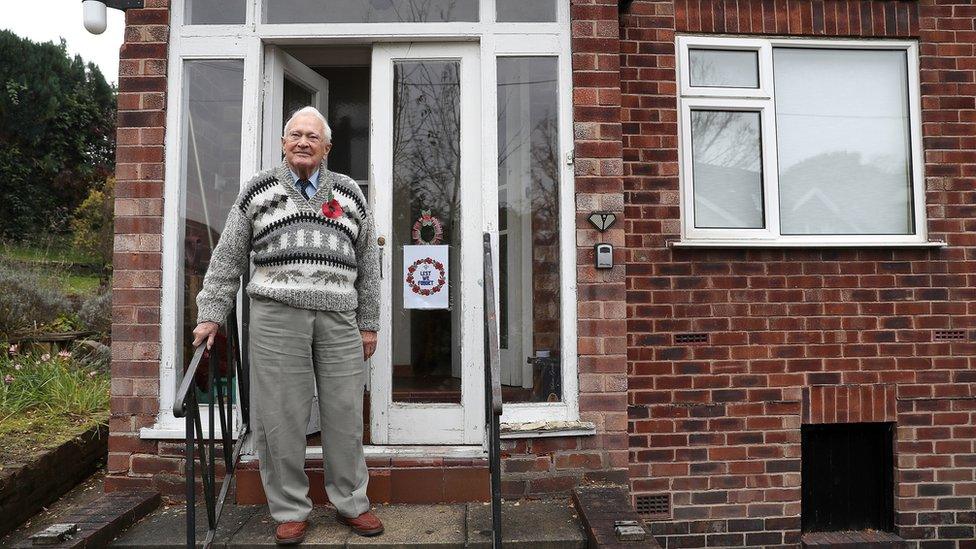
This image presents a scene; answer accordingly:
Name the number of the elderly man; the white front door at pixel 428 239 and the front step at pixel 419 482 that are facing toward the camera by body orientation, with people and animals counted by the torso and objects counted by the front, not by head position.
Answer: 3

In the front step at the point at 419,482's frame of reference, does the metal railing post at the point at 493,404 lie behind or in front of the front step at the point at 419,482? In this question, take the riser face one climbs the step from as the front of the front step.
in front

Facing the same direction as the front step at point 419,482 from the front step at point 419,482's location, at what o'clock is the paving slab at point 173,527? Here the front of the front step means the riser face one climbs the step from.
The paving slab is roughly at 3 o'clock from the front step.

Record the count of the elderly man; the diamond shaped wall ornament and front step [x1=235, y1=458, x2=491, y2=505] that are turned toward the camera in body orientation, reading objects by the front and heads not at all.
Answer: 3

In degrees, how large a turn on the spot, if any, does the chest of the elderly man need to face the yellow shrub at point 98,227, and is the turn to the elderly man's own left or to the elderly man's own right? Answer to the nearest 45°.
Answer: approximately 180°

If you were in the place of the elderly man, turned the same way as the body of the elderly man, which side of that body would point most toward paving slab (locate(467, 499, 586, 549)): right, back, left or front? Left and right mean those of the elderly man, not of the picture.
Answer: left

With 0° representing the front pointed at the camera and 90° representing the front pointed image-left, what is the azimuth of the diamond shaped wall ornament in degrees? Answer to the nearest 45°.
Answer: approximately 0°

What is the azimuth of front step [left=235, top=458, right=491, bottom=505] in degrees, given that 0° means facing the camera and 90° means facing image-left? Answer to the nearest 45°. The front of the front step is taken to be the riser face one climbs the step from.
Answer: approximately 0°

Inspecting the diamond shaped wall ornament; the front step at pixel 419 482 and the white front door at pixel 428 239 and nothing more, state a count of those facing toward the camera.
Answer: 3

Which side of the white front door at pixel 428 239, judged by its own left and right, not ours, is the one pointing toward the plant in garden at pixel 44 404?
right

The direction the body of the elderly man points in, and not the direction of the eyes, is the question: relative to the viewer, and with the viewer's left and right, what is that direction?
facing the viewer

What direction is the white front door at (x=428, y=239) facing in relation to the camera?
toward the camera
